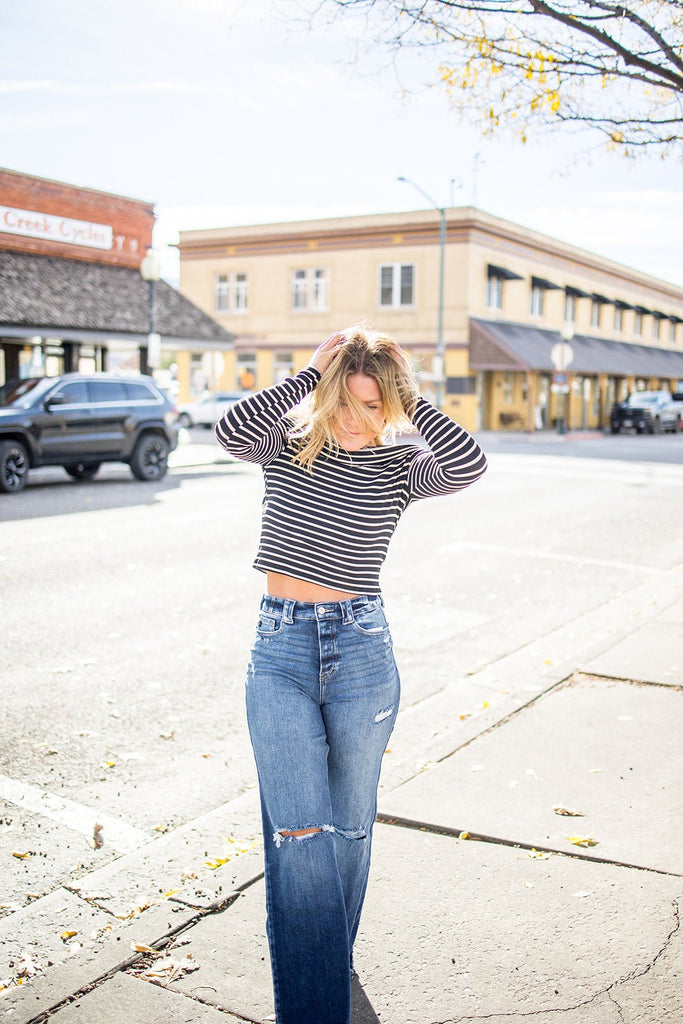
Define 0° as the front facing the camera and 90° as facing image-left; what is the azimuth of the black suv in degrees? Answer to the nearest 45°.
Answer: approximately 45°

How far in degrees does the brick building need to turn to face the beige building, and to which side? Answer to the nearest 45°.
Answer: approximately 90° to its left

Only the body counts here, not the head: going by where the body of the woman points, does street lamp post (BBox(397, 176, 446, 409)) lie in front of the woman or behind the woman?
behind

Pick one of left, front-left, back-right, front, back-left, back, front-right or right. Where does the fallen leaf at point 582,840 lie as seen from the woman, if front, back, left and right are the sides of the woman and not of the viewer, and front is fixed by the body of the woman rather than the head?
back-left

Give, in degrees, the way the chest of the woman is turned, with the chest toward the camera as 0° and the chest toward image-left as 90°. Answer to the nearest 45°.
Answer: approximately 0°

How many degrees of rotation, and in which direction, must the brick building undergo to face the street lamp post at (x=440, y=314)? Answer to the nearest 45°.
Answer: approximately 90° to its left

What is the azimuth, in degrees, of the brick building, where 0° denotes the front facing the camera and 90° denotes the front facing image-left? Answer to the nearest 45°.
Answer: approximately 315°

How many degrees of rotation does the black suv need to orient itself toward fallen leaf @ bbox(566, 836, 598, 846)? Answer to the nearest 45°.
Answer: approximately 45° to its left

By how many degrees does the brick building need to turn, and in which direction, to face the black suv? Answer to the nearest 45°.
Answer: approximately 45° to its right
